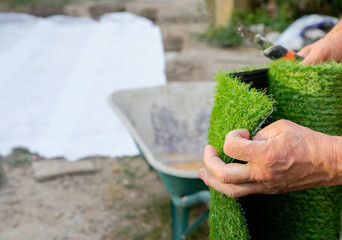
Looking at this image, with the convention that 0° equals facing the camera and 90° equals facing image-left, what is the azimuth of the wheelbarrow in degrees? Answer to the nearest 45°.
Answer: approximately 180°

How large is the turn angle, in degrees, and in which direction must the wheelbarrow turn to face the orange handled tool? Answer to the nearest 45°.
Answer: approximately 180°

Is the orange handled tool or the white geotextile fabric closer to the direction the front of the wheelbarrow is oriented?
the white geotextile fabric

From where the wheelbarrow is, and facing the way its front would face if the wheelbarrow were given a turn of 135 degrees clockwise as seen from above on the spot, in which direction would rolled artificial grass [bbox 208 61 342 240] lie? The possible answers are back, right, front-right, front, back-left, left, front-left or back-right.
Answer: front-right

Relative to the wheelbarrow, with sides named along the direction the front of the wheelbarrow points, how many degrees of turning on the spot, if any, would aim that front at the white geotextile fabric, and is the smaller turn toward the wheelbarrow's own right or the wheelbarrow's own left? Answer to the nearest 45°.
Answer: approximately 45° to the wheelbarrow's own left
